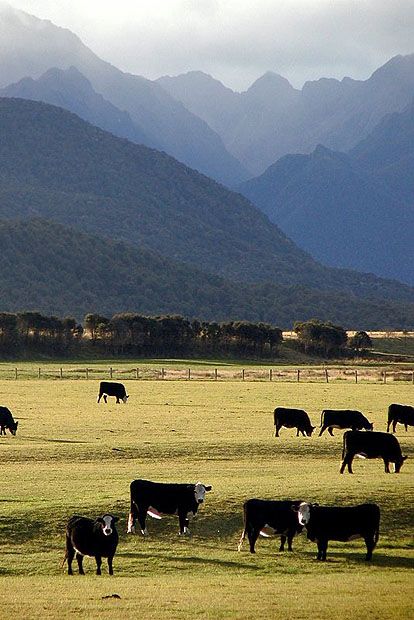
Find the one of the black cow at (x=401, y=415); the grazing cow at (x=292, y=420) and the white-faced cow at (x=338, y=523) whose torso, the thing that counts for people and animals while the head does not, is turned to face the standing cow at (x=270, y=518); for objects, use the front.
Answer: the white-faced cow

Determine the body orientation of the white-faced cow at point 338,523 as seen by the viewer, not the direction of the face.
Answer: to the viewer's left

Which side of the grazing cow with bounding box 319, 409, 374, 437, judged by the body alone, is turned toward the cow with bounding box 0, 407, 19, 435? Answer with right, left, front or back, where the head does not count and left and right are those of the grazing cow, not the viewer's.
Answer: back

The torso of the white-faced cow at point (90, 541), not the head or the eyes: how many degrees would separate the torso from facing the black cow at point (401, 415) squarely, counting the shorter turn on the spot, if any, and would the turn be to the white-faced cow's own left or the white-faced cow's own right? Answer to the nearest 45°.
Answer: approximately 90° to the white-faced cow's own left

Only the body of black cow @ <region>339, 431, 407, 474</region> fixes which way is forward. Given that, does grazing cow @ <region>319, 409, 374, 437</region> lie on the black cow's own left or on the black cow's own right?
on the black cow's own left

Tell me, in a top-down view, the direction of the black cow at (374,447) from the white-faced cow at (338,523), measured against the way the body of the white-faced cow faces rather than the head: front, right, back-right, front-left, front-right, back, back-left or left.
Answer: right

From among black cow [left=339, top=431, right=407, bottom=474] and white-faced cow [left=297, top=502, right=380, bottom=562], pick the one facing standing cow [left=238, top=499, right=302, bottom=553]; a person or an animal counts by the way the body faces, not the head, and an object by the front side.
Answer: the white-faced cow

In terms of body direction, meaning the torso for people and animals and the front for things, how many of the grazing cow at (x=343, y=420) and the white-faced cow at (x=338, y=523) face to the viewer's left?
1

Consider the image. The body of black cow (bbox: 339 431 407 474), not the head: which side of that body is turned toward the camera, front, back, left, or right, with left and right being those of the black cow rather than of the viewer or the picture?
right

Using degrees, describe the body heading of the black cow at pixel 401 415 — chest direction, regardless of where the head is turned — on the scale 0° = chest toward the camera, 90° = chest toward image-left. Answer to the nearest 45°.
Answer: approximately 270°

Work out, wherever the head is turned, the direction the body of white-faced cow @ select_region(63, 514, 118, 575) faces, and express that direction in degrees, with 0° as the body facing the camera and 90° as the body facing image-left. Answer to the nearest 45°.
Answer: approximately 315°

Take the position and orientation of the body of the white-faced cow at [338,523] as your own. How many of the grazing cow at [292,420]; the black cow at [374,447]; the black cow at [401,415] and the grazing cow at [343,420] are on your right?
4

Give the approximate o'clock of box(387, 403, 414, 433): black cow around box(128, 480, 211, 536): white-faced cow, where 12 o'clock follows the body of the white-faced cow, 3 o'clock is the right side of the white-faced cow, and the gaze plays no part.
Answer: The black cow is roughly at 10 o'clock from the white-faced cow.

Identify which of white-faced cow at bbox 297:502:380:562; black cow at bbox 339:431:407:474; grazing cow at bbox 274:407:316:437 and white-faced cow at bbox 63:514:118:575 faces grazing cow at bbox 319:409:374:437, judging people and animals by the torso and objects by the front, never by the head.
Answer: grazing cow at bbox 274:407:316:437

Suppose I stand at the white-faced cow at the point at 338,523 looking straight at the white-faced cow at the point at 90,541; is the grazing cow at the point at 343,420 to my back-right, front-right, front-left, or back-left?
back-right

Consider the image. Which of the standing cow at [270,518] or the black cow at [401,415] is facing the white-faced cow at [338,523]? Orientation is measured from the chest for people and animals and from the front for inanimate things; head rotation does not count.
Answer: the standing cow
